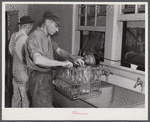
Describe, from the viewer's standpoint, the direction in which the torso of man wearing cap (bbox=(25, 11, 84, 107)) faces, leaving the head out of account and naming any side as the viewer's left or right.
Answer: facing to the right of the viewer

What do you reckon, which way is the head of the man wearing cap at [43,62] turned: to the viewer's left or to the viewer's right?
to the viewer's right

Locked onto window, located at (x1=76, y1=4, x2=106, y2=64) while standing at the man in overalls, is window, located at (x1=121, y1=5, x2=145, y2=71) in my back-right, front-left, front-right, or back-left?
front-right

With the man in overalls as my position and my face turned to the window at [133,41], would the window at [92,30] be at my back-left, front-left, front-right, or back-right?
front-left
